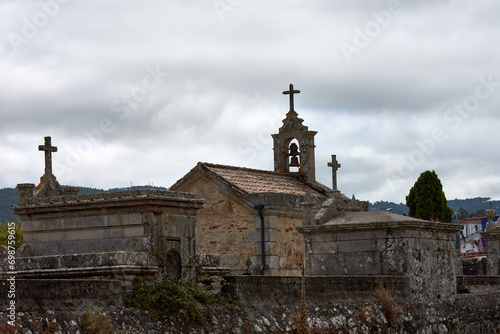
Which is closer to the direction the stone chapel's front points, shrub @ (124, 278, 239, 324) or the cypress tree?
the cypress tree

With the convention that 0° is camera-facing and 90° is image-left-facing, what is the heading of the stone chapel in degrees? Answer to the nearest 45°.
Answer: approximately 225°

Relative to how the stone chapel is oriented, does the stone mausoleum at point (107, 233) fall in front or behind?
behind

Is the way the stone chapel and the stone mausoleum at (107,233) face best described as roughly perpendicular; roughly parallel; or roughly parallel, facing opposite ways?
roughly perpendicular

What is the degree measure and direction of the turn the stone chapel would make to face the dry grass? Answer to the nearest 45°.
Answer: approximately 135° to its right

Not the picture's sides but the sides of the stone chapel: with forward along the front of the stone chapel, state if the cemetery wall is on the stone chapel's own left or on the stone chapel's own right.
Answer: on the stone chapel's own right
